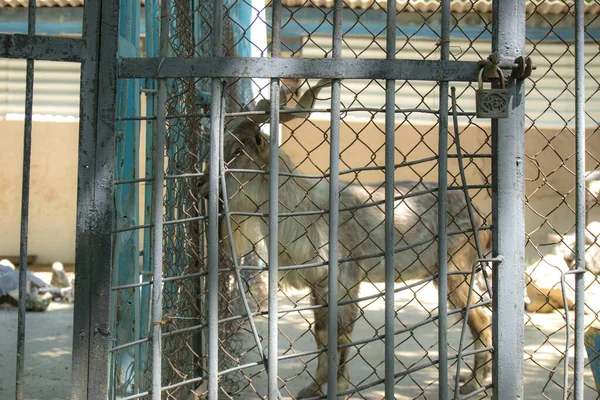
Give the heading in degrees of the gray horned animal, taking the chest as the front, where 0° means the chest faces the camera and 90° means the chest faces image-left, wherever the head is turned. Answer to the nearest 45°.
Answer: approximately 90°
